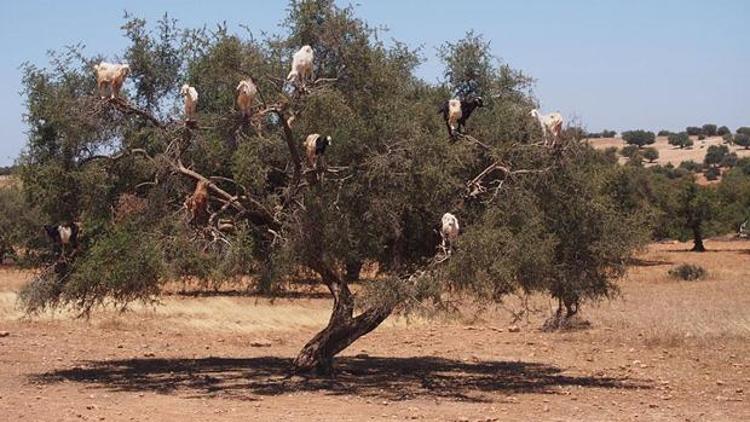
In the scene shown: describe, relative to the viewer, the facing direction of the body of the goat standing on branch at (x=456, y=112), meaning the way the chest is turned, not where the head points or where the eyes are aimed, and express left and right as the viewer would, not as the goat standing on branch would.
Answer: facing to the right of the viewer

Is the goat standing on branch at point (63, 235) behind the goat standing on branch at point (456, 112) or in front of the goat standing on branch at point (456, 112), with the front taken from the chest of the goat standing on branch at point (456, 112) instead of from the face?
behind

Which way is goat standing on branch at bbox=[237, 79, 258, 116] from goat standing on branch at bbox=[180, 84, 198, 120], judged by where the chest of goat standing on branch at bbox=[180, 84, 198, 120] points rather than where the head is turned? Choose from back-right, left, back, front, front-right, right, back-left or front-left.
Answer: left

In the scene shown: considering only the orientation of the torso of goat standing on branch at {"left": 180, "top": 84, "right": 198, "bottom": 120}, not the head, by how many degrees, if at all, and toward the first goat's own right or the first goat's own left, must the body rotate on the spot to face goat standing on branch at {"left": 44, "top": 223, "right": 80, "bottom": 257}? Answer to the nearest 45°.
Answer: approximately 90° to the first goat's own right

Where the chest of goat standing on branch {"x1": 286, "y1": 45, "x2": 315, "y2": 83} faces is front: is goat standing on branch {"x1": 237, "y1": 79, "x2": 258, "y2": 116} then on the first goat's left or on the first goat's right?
on the first goat's right

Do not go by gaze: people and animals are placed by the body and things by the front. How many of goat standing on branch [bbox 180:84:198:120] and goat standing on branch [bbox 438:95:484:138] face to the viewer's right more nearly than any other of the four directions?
1

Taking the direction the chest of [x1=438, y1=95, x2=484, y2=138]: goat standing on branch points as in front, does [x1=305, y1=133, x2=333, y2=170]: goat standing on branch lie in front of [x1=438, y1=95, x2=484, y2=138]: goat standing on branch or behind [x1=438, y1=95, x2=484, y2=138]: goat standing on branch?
behind
